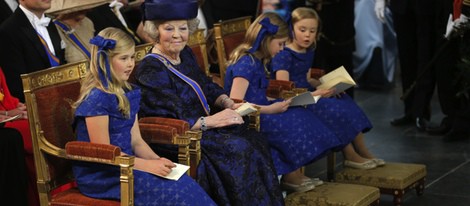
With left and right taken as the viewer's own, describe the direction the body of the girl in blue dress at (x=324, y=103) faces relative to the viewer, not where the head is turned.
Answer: facing the viewer and to the right of the viewer

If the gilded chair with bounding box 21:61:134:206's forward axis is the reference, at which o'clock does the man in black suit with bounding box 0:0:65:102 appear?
The man in black suit is roughly at 7 o'clock from the gilded chair.

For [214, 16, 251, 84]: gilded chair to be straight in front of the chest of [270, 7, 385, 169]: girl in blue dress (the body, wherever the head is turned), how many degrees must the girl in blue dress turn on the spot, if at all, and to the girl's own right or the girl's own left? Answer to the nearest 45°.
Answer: approximately 135° to the girl's own right

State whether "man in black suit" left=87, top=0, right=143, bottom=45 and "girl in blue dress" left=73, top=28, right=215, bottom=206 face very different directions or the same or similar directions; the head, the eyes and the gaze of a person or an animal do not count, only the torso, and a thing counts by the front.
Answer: same or similar directions

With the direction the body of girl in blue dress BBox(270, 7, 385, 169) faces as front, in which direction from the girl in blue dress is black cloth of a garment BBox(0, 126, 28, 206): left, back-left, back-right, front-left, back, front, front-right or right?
right

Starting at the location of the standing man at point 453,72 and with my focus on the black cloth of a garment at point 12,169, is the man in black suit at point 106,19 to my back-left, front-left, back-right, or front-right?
front-right

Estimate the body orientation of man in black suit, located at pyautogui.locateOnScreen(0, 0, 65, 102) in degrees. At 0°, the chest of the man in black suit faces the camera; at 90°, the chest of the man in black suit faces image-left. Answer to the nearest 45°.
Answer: approximately 315°

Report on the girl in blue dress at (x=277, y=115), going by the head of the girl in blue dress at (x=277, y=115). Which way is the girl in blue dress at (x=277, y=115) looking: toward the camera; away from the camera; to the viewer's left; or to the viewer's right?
to the viewer's right

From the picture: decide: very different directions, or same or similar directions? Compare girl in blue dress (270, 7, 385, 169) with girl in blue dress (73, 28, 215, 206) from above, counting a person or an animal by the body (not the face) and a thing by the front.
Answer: same or similar directions

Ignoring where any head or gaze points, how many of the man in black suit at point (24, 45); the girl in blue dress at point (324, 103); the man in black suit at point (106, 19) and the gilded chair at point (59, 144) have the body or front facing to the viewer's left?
0
